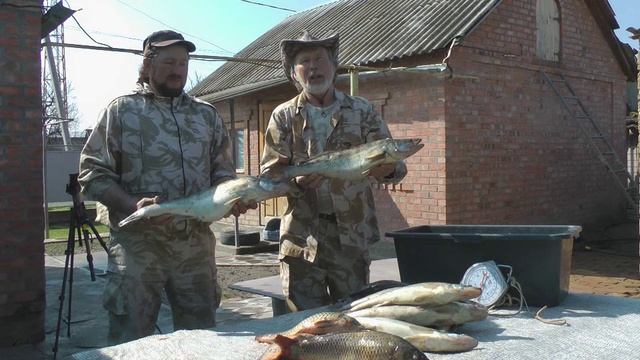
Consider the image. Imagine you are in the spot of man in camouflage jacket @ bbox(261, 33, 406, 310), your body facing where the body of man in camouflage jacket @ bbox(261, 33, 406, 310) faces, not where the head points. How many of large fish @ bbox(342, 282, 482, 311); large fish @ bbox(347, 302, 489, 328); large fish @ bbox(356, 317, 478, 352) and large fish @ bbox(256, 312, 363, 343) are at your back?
0

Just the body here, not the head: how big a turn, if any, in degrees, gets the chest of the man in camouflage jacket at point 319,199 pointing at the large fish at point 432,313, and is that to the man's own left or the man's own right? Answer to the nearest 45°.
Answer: approximately 45° to the man's own left

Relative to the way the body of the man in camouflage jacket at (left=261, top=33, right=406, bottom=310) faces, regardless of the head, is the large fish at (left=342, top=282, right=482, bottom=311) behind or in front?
in front

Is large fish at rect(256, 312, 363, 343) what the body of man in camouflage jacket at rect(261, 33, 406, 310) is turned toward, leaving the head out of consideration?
yes

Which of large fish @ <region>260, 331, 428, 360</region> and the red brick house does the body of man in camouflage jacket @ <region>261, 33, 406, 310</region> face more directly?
the large fish

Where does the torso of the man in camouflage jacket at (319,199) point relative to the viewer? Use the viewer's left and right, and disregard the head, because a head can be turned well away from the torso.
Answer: facing the viewer

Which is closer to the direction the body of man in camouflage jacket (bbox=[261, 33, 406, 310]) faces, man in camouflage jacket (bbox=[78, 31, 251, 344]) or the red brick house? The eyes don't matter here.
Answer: the man in camouflage jacket

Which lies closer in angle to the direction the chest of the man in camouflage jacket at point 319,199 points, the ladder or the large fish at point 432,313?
the large fish

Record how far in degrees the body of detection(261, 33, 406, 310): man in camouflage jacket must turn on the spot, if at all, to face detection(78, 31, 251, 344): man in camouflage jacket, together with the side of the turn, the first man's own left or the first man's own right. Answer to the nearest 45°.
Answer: approximately 90° to the first man's own right

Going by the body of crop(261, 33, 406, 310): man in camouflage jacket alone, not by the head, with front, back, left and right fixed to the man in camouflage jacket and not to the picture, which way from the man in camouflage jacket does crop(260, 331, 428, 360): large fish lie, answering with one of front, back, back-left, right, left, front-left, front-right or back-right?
front

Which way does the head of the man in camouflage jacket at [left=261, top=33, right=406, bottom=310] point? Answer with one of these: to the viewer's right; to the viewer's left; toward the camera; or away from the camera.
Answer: toward the camera

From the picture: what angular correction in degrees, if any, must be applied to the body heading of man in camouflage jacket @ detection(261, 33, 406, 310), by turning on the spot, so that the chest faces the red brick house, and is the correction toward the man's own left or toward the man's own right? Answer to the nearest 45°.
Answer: approximately 180°

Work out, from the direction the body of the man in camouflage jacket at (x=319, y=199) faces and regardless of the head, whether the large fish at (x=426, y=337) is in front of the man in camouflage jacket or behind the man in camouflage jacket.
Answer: in front
